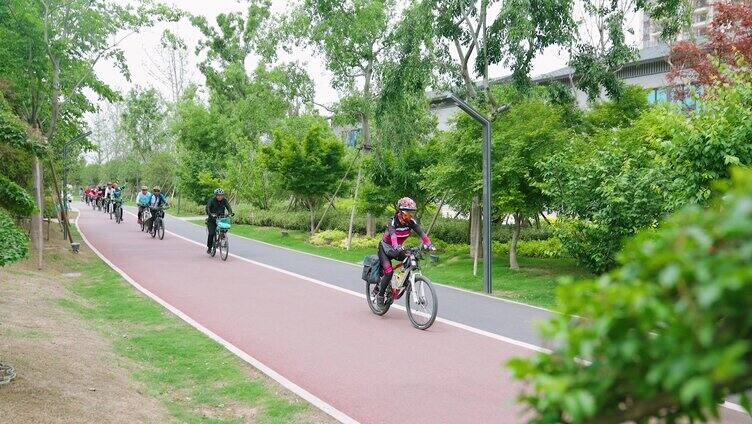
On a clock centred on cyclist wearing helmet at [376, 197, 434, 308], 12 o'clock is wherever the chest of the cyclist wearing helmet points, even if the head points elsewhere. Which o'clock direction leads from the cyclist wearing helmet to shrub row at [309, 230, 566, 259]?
The shrub row is roughly at 8 o'clock from the cyclist wearing helmet.

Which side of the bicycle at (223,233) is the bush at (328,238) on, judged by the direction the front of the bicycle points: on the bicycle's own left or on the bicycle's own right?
on the bicycle's own left

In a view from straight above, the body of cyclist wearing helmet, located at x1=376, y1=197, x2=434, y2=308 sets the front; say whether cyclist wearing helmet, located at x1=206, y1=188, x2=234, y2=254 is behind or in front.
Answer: behind

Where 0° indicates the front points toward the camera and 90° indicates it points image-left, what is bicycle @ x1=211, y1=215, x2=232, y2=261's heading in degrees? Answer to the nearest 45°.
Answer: approximately 315°

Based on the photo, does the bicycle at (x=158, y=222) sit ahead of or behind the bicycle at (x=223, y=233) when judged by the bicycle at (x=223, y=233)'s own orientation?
behind

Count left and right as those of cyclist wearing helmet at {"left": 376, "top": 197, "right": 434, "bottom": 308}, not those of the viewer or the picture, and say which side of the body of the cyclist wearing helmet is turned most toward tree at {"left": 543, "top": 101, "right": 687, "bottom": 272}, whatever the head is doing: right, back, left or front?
left

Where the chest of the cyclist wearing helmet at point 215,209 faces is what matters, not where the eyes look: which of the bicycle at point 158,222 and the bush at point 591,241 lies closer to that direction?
the bush

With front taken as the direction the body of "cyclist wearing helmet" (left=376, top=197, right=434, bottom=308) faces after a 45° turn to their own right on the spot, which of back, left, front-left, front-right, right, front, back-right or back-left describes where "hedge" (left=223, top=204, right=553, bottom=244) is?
back

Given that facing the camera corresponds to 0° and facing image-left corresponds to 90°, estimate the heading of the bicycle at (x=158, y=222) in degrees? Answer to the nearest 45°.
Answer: approximately 315°

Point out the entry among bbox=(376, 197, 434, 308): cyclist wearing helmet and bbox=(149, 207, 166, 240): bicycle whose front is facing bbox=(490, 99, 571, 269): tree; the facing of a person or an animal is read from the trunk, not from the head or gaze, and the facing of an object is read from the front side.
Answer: the bicycle
